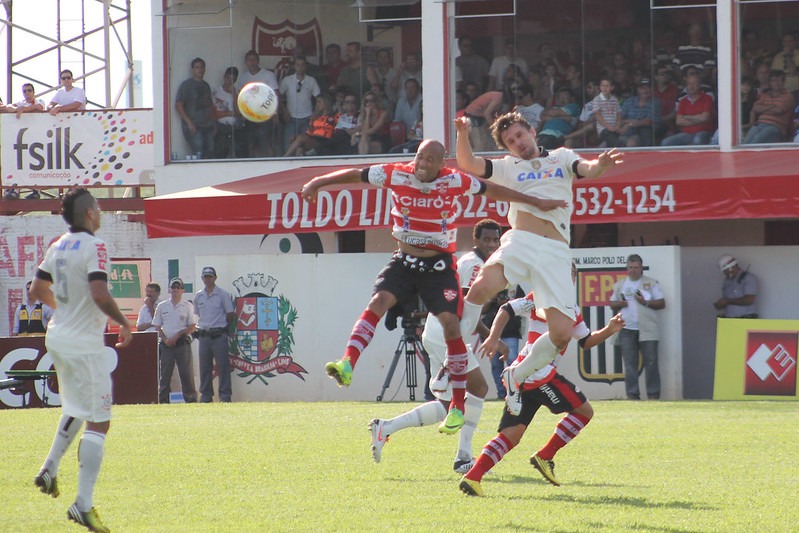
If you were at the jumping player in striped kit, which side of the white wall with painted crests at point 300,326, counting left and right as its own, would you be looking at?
front

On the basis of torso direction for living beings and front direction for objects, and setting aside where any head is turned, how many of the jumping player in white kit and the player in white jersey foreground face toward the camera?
1

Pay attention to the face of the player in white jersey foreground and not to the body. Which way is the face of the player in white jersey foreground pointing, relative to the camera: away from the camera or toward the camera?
away from the camera

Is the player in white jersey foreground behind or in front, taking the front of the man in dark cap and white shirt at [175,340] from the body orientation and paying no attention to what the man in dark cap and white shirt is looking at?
in front

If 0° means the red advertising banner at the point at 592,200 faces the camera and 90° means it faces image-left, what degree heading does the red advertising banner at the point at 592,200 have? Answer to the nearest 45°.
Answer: approximately 0°

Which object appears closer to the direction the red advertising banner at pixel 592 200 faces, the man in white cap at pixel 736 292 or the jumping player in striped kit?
the jumping player in striped kit

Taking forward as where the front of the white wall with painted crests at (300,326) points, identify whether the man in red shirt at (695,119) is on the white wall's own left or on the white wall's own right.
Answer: on the white wall's own left

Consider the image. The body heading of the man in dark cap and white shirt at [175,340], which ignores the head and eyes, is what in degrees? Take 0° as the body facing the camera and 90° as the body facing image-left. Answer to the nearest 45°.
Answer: approximately 0°
